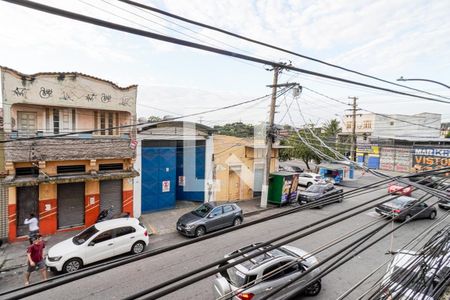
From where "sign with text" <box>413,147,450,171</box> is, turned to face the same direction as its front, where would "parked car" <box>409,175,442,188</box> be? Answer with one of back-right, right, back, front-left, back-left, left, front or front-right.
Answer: front

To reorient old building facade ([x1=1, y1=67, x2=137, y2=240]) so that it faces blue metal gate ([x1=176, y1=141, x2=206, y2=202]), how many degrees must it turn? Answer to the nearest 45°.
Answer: approximately 45° to its left

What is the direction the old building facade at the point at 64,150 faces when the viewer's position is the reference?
facing the viewer and to the right of the viewer

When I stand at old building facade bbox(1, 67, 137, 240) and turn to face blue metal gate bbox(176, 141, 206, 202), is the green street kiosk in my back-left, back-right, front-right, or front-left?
front-right

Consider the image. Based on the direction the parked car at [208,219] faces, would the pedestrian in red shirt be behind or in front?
in front

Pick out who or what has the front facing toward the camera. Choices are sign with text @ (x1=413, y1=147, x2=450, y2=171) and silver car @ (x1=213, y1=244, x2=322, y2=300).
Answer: the sign with text

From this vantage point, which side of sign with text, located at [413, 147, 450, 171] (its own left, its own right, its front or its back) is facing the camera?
front

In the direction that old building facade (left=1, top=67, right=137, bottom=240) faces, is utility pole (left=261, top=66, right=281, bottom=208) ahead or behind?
ahead

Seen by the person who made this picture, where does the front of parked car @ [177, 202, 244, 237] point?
facing the viewer and to the left of the viewer

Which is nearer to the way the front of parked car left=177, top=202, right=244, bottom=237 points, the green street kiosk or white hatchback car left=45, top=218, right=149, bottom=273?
the white hatchback car

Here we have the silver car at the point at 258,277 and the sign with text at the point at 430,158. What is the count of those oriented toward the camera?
1
